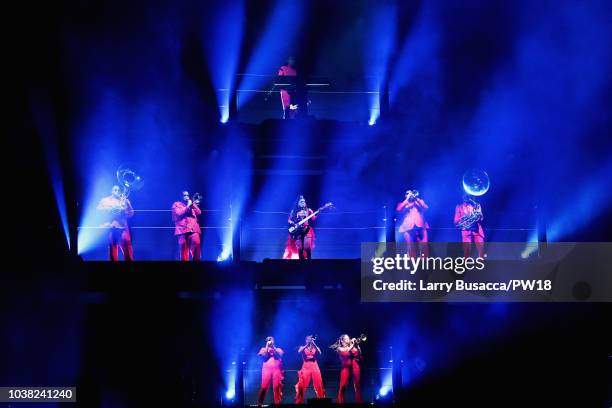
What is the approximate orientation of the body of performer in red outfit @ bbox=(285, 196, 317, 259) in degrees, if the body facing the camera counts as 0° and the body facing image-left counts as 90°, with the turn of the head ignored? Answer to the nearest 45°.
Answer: approximately 0°

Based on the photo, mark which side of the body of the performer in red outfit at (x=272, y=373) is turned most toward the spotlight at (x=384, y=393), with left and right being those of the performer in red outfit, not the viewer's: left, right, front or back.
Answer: left

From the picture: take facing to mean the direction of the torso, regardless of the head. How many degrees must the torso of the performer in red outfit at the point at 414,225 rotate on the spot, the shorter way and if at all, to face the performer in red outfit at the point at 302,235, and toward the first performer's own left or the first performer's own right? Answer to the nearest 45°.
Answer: approximately 90° to the first performer's own right

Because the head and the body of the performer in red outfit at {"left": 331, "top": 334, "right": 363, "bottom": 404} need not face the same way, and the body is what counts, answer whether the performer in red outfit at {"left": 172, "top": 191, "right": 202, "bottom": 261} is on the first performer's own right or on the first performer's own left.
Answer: on the first performer's own right

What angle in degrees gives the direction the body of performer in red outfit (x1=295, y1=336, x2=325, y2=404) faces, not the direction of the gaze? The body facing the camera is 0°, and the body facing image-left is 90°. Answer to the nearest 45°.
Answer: approximately 0°

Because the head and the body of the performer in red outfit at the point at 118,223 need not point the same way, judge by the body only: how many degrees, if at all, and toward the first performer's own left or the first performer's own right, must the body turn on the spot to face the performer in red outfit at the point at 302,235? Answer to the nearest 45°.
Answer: approximately 90° to the first performer's own left
